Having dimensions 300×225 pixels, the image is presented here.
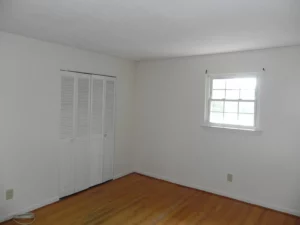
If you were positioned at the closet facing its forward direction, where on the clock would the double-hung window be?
The double-hung window is roughly at 11 o'clock from the closet.

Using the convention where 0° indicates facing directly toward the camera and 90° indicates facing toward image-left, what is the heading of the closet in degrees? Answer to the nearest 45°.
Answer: approximately 315°
